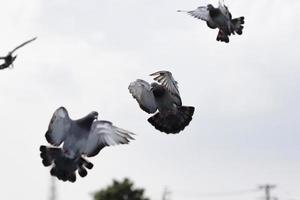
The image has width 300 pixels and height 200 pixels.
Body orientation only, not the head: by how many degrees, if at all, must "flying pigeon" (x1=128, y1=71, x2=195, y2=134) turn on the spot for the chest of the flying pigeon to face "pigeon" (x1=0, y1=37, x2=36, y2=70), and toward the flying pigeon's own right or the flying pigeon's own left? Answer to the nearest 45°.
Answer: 0° — it already faces it
